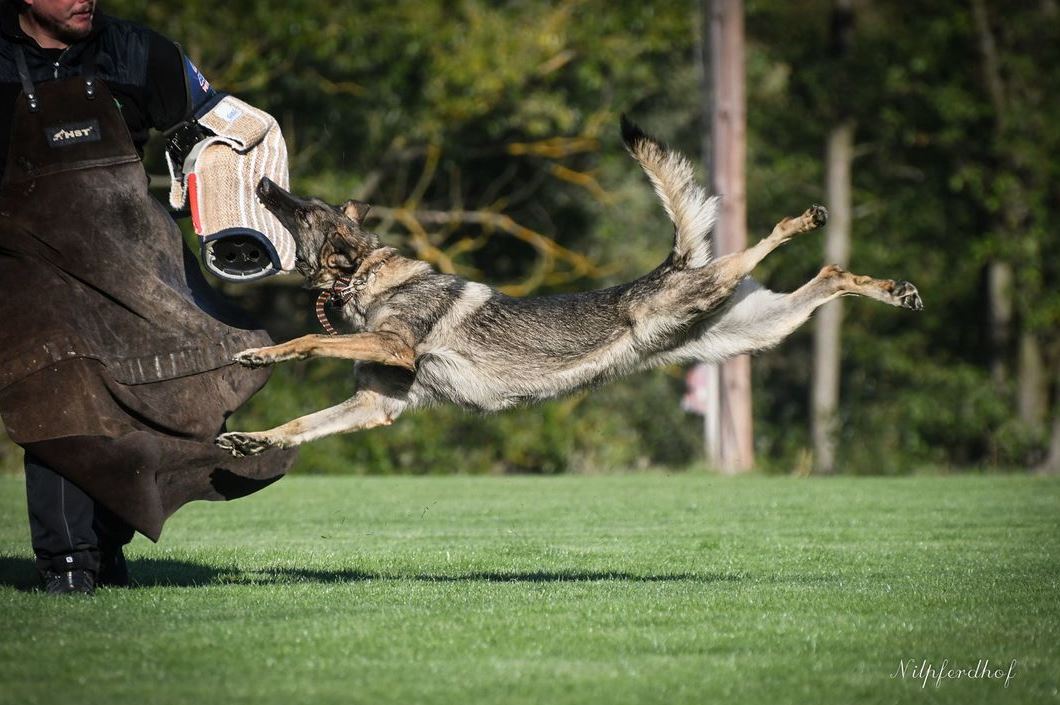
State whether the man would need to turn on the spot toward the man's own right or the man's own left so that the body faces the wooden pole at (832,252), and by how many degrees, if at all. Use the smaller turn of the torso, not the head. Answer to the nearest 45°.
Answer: approximately 135° to the man's own left

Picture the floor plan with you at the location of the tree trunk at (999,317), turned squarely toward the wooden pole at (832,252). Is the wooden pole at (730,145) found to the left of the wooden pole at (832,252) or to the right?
left

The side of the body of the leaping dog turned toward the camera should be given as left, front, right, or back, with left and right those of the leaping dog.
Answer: left

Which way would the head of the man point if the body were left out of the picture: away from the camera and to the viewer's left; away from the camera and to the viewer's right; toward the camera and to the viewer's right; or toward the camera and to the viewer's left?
toward the camera and to the viewer's right

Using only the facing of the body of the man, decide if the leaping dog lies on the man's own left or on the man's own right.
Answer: on the man's own left

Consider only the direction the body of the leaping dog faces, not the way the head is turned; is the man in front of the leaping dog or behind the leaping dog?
in front

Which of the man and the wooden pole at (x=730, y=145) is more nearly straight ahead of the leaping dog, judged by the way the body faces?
the man

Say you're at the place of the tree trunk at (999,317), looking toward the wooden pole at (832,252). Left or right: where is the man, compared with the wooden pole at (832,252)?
left

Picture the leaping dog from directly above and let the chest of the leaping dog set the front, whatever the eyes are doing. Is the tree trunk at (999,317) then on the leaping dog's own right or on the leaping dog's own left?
on the leaping dog's own right
